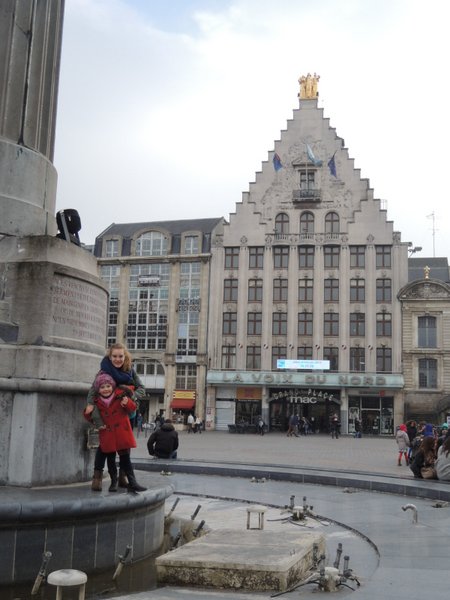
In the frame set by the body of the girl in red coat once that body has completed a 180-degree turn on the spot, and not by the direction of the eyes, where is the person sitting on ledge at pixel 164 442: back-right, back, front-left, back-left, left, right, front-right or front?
front

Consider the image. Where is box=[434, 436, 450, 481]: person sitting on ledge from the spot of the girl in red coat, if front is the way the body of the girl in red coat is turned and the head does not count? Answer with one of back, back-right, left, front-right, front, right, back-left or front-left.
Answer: back-left

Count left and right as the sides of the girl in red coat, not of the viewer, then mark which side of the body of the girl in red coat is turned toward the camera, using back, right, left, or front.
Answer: front
